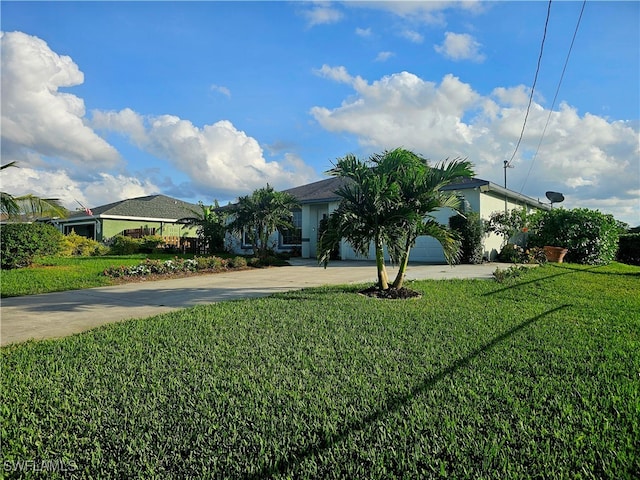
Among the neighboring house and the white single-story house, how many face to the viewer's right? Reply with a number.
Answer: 0

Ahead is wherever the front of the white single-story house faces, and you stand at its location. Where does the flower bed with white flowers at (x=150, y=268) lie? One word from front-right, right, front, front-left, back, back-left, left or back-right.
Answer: front

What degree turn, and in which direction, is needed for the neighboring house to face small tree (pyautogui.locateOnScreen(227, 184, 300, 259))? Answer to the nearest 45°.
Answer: approximately 45° to its left

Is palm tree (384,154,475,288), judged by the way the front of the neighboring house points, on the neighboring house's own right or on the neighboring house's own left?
on the neighboring house's own left

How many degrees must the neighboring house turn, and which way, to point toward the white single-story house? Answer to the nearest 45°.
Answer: approximately 90° to its left

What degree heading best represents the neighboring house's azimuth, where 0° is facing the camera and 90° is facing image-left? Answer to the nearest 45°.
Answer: approximately 45°

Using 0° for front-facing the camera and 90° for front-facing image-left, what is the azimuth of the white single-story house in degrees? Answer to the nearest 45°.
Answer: approximately 45°

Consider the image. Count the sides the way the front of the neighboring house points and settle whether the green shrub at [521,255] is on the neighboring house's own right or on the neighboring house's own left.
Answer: on the neighboring house's own left

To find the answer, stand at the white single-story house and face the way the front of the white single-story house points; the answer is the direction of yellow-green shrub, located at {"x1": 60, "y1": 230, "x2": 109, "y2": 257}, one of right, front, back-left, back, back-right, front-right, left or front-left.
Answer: front-right
